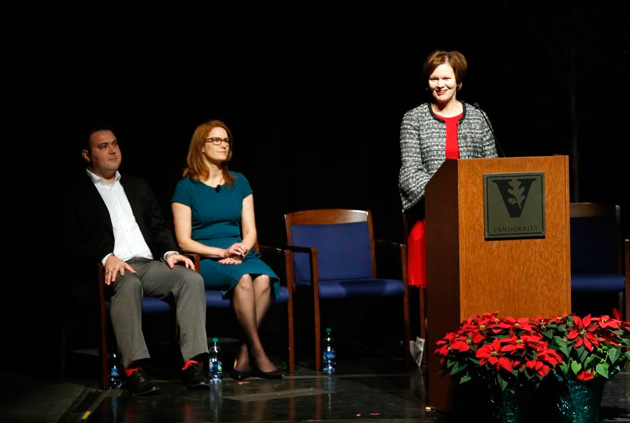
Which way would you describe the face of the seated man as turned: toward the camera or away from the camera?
toward the camera

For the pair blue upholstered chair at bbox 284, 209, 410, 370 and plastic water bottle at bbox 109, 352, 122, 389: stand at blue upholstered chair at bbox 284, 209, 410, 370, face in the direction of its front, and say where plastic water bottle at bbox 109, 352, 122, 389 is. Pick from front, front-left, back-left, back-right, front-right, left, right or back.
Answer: right

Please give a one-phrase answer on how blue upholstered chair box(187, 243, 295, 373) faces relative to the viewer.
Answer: facing the viewer and to the right of the viewer

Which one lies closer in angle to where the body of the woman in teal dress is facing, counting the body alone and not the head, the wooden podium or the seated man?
the wooden podium

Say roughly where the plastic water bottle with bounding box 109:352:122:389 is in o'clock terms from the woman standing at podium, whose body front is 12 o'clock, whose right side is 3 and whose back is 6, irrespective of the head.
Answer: The plastic water bottle is roughly at 3 o'clock from the woman standing at podium.

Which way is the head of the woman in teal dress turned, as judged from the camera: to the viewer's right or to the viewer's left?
to the viewer's right

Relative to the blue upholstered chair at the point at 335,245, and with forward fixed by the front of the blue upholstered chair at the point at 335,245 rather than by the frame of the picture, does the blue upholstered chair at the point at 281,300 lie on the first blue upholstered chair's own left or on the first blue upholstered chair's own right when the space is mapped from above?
on the first blue upholstered chair's own right

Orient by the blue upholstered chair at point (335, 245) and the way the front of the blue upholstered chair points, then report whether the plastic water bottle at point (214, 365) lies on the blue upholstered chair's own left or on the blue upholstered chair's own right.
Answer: on the blue upholstered chair's own right

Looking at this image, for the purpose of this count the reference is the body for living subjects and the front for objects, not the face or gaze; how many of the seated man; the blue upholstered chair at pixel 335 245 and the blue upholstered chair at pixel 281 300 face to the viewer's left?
0

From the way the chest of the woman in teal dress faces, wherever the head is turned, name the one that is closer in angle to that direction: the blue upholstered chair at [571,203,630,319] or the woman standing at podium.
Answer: the woman standing at podium

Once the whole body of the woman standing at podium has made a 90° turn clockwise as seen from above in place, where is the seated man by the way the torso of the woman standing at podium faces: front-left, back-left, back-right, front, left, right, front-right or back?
front

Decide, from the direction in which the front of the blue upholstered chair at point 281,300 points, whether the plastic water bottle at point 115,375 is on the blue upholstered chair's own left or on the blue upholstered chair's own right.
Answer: on the blue upholstered chair's own right

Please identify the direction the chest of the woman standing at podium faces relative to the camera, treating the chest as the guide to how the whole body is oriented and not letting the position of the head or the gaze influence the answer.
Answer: toward the camera

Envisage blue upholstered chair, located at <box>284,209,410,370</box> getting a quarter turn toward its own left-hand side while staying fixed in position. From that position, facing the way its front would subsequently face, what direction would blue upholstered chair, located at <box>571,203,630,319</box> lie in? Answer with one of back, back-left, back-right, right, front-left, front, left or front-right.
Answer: front-right
